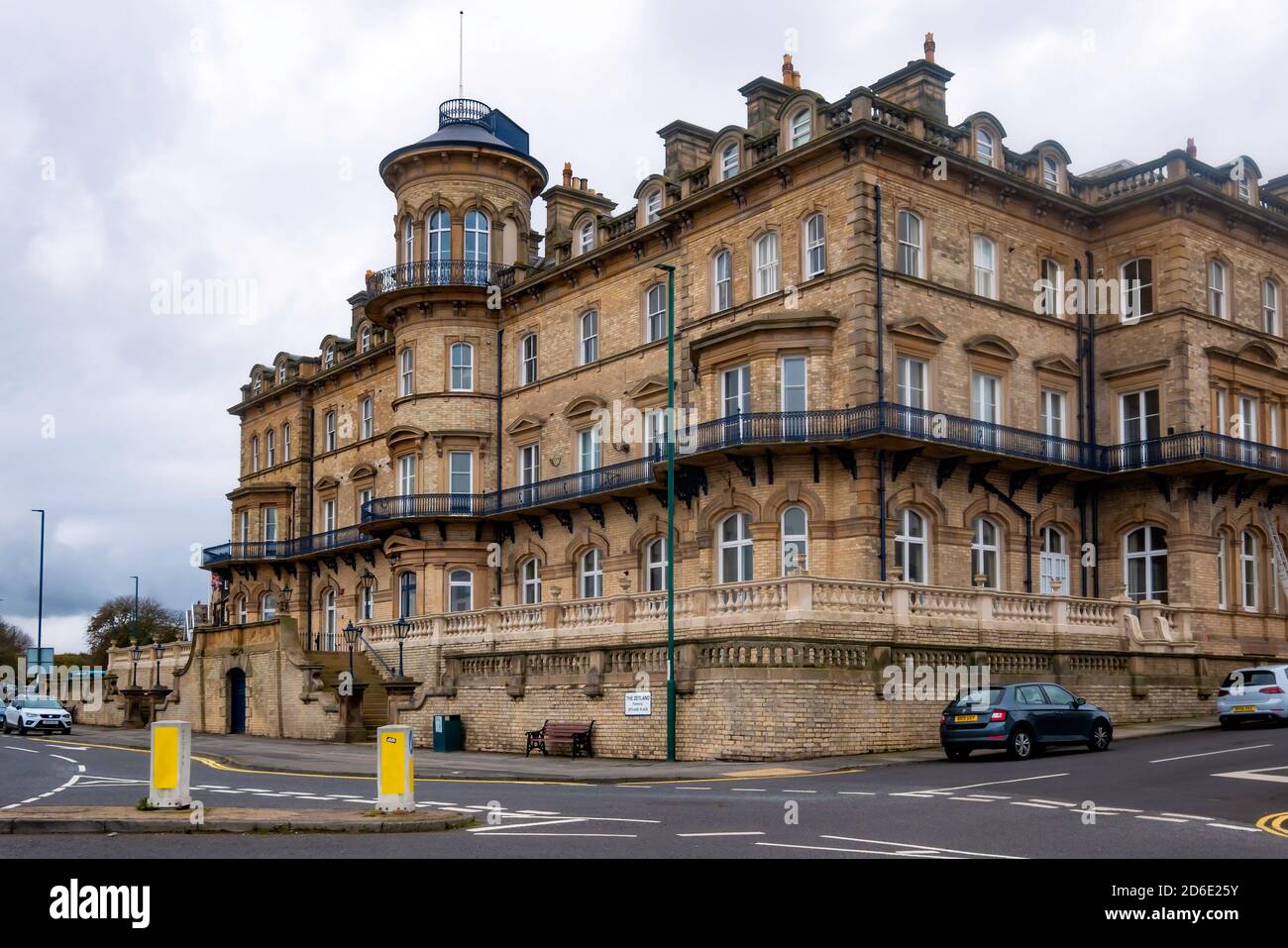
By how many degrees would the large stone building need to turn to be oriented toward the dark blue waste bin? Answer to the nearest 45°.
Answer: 0° — it already faces it

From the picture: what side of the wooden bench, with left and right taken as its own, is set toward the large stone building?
back

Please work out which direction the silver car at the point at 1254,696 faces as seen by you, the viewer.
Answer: facing away from the viewer and to the right of the viewer

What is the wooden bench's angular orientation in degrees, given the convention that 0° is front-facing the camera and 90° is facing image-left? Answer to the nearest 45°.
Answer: approximately 45°

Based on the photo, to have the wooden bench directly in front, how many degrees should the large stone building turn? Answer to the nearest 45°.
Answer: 0° — it already faces it

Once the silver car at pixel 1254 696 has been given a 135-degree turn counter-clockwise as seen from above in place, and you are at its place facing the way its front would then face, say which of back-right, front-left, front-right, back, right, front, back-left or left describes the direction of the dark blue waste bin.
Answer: front

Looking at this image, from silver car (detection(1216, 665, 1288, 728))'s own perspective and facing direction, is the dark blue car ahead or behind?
behind

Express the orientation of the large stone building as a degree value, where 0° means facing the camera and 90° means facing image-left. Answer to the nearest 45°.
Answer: approximately 45°

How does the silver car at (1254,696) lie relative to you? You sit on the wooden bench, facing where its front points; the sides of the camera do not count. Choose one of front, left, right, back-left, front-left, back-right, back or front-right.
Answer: back-left

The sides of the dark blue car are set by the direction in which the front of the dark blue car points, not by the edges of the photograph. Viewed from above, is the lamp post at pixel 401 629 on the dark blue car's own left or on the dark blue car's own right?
on the dark blue car's own left

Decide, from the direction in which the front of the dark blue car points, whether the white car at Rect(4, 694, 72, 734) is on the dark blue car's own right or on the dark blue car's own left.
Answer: on the dark blue car's own left

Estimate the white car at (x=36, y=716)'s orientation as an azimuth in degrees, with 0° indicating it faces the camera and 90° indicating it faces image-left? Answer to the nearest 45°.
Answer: approximately 315°
